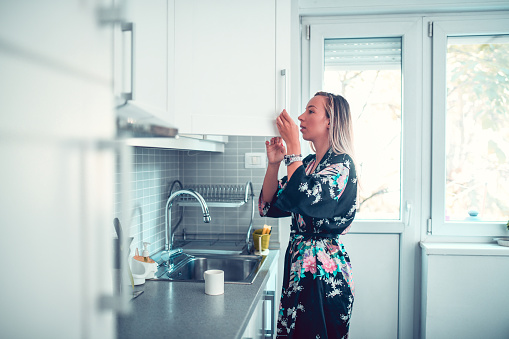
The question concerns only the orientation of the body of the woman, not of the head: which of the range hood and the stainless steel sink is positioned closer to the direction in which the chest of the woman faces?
the stainless steel sink

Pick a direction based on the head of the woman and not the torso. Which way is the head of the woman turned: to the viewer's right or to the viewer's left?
to the viewer's left

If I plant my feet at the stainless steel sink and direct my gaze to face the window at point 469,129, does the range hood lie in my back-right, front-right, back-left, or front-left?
back-right

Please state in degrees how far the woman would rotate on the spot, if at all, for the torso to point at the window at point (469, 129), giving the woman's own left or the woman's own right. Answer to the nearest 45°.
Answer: approximately 135° to the woman's own right

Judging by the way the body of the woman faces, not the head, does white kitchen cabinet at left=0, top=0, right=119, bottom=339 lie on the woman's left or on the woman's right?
on the woman's left

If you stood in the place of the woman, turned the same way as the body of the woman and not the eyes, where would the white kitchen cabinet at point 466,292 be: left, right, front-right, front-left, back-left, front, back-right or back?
back-right

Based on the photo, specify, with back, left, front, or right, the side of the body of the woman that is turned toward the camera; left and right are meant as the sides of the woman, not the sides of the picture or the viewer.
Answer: left

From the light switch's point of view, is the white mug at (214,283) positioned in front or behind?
in front
